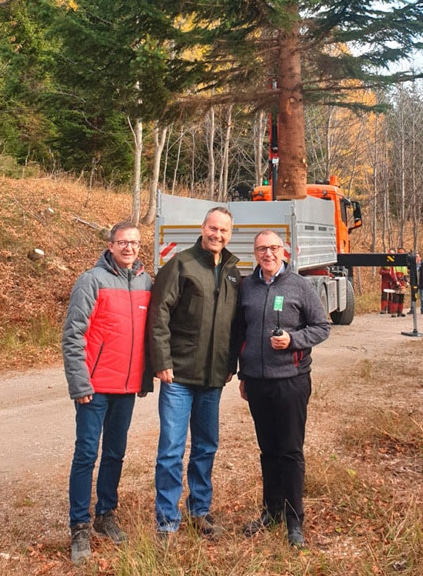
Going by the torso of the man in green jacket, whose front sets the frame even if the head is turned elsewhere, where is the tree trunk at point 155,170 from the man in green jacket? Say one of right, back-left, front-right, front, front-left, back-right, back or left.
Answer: back-left

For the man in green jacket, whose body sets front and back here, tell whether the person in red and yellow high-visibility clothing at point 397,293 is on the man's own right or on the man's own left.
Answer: on the man's own left

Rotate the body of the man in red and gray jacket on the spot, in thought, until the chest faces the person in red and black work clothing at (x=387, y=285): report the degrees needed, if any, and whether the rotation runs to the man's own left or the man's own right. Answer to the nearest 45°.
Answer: approximately 90° to the man's own left

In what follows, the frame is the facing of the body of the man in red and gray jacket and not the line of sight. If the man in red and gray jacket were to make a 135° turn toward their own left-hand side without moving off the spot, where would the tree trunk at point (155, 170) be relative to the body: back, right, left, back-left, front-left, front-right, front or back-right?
front
